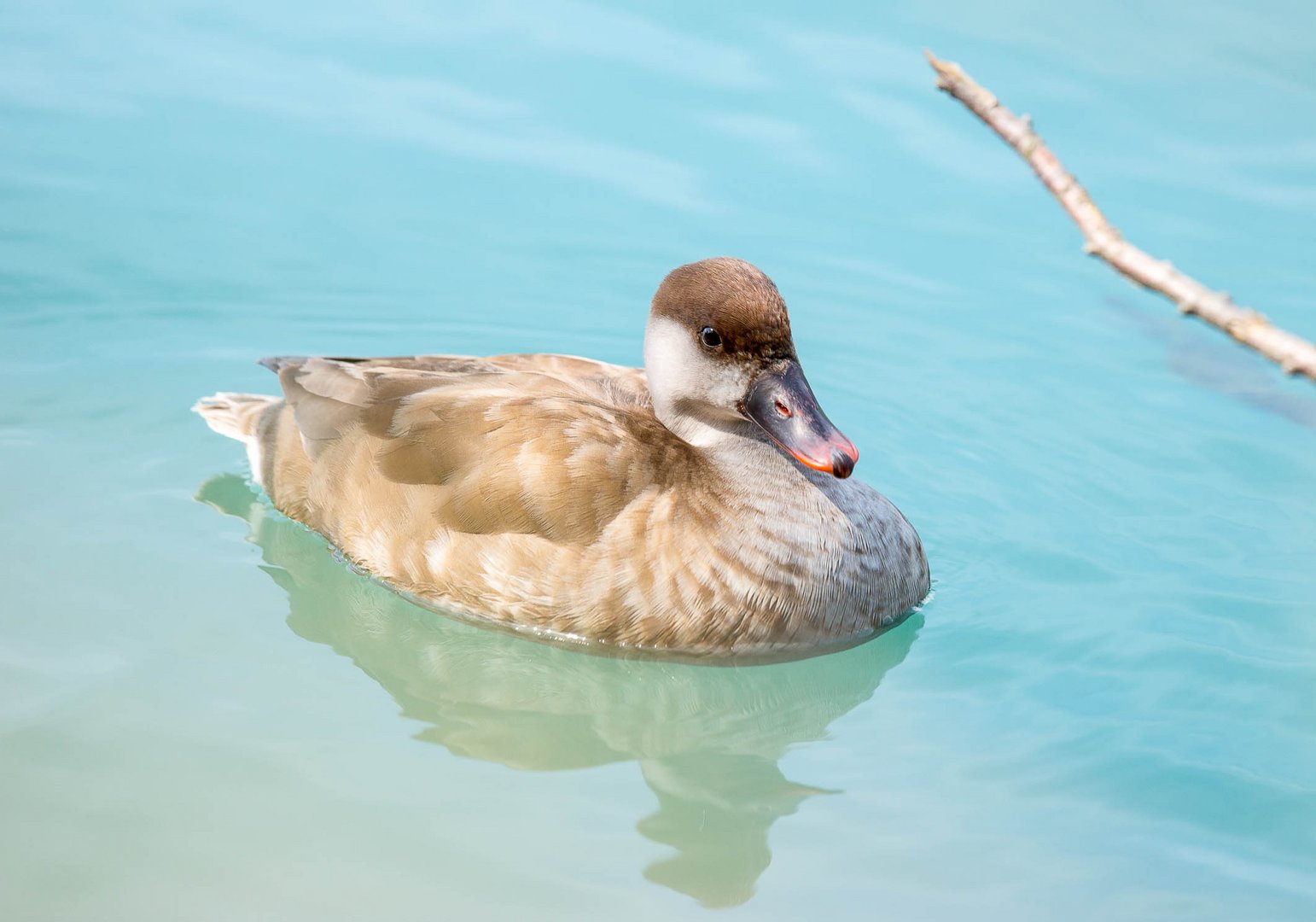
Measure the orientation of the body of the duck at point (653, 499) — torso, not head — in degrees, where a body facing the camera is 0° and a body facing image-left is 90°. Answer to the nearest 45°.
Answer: approximately 315°
